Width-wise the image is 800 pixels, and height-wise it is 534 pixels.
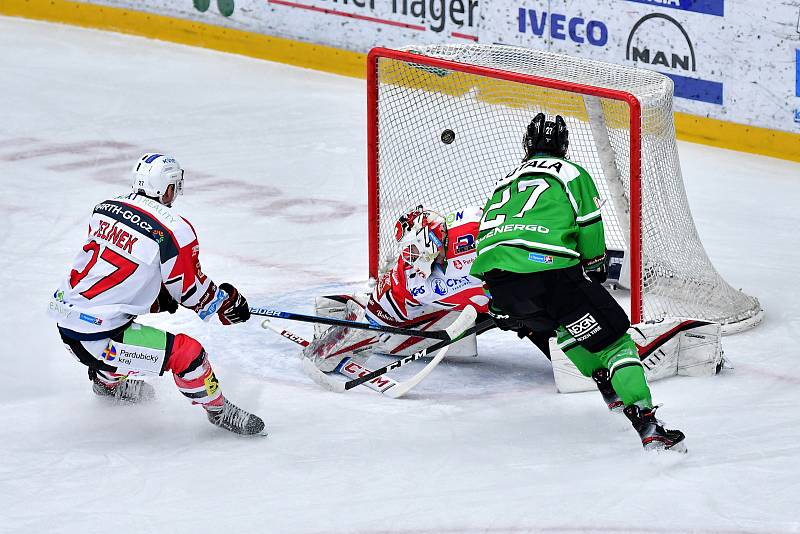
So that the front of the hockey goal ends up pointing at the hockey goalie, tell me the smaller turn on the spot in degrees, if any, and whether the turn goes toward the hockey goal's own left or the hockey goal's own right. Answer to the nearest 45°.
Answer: approximately 45° to the hockey goal's own left

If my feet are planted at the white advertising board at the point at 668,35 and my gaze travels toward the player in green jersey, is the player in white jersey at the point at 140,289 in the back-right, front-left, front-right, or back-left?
front-right

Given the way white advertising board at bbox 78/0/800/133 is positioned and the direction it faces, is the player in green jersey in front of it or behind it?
in front

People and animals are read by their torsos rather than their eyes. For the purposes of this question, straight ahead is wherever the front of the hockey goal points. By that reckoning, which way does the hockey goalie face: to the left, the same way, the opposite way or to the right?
the same way

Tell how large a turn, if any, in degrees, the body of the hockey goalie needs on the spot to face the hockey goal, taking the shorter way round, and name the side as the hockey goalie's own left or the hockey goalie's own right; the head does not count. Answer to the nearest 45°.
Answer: approximately 180°

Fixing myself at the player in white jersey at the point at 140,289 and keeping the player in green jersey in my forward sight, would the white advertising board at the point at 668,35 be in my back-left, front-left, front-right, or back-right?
front-left

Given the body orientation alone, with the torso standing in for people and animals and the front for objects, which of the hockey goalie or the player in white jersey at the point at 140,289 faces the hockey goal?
the player in white jersey

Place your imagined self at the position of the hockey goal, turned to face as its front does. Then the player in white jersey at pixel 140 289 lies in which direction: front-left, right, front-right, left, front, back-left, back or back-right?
front

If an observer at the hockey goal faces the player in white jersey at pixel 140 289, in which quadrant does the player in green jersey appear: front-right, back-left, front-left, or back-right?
front-left

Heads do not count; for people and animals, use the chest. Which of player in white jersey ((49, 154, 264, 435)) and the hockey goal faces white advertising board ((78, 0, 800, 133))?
the player in white jersey

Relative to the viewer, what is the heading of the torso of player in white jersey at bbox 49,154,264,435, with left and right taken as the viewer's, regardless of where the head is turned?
facing away from the viewer and to the right of the viewer

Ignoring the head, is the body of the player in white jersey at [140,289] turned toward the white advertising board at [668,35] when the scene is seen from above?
yes

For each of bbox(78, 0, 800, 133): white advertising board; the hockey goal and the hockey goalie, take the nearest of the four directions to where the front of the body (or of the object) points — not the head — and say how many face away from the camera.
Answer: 0

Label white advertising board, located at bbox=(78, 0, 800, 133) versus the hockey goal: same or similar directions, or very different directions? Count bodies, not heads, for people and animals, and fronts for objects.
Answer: same or similar directions

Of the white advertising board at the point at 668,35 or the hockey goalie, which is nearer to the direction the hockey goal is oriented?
the hockey goalie

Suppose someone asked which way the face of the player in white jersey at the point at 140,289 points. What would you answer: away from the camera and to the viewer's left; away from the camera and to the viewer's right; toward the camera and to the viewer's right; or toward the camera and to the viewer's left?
away from the camera and to the viewer's right

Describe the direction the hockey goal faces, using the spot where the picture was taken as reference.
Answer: facing the viewer and to the left of the viewer

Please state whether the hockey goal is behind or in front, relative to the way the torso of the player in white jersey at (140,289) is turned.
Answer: in front

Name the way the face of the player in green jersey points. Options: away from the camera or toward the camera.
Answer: away from the camera
